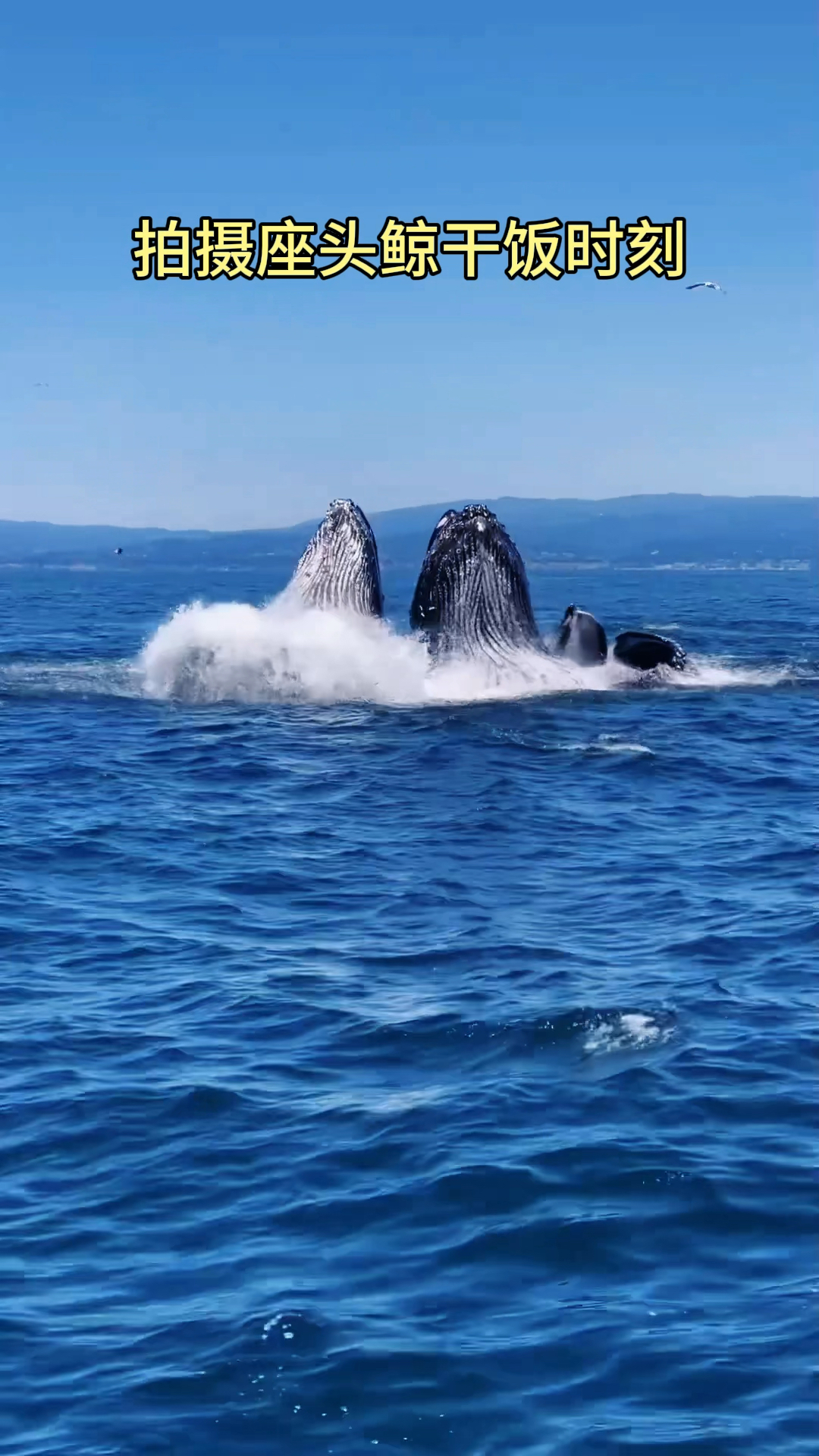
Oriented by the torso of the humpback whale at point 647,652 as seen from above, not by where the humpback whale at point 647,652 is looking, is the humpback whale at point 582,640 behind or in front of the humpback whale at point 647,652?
behind

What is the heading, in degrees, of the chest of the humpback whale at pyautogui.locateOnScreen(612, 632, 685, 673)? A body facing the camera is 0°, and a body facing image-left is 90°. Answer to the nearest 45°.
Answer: approximately 270°

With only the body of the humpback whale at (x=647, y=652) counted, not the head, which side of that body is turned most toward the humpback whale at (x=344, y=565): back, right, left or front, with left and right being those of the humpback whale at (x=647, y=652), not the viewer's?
back
